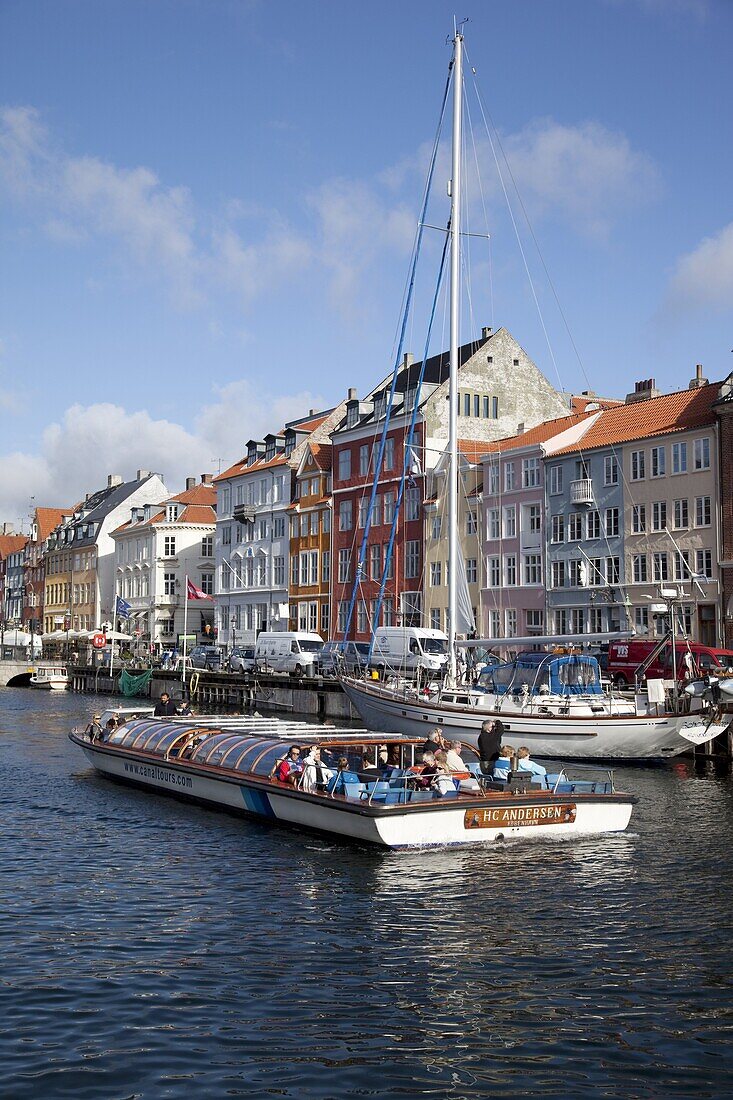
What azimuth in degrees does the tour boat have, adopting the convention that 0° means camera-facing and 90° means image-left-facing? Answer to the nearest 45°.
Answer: approximately 135°
